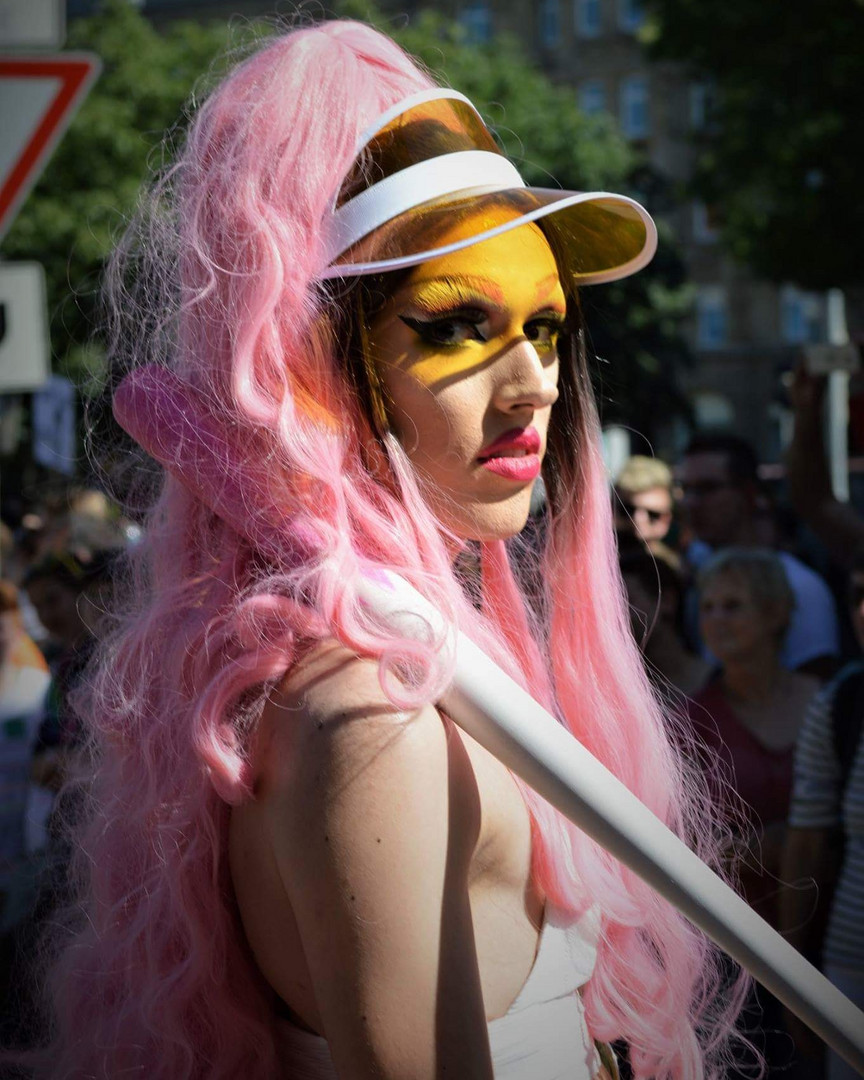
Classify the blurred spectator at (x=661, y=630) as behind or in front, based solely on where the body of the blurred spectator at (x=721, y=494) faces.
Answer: in front

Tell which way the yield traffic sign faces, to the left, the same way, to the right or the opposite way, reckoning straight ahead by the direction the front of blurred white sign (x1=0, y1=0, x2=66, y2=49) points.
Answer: the same way

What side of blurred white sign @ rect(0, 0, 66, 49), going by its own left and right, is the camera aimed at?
front

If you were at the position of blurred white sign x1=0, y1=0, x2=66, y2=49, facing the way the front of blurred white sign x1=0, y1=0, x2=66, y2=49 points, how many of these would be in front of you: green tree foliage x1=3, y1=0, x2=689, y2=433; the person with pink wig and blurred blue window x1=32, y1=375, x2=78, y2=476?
1

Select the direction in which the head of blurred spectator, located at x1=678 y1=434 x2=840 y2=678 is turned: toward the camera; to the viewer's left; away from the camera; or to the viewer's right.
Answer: toward the camera

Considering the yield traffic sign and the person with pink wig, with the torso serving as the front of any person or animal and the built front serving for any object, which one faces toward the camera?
the yield traffic sign

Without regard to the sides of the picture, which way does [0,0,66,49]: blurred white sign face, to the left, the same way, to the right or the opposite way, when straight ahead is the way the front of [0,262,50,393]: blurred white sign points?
the same way

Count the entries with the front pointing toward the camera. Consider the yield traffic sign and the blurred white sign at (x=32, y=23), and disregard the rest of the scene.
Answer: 2

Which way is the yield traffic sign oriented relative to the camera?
toward the camera

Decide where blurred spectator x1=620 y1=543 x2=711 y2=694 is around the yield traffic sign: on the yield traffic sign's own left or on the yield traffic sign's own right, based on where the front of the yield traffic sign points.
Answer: on the yield traffic sign's own left

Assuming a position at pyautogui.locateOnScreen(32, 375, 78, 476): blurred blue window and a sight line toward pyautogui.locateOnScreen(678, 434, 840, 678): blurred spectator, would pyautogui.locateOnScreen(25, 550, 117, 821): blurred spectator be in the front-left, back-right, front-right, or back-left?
front-right

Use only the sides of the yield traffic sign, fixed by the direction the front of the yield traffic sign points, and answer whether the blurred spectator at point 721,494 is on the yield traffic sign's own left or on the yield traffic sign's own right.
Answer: on the yield traffic sign's own left

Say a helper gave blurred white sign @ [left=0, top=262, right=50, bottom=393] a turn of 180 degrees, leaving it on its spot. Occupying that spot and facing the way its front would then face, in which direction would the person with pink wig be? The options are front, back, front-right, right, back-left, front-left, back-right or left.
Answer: back

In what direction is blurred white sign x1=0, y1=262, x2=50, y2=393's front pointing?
toward the camera

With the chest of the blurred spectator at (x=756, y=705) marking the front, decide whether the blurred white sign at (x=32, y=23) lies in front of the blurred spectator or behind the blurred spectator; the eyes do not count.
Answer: in front
